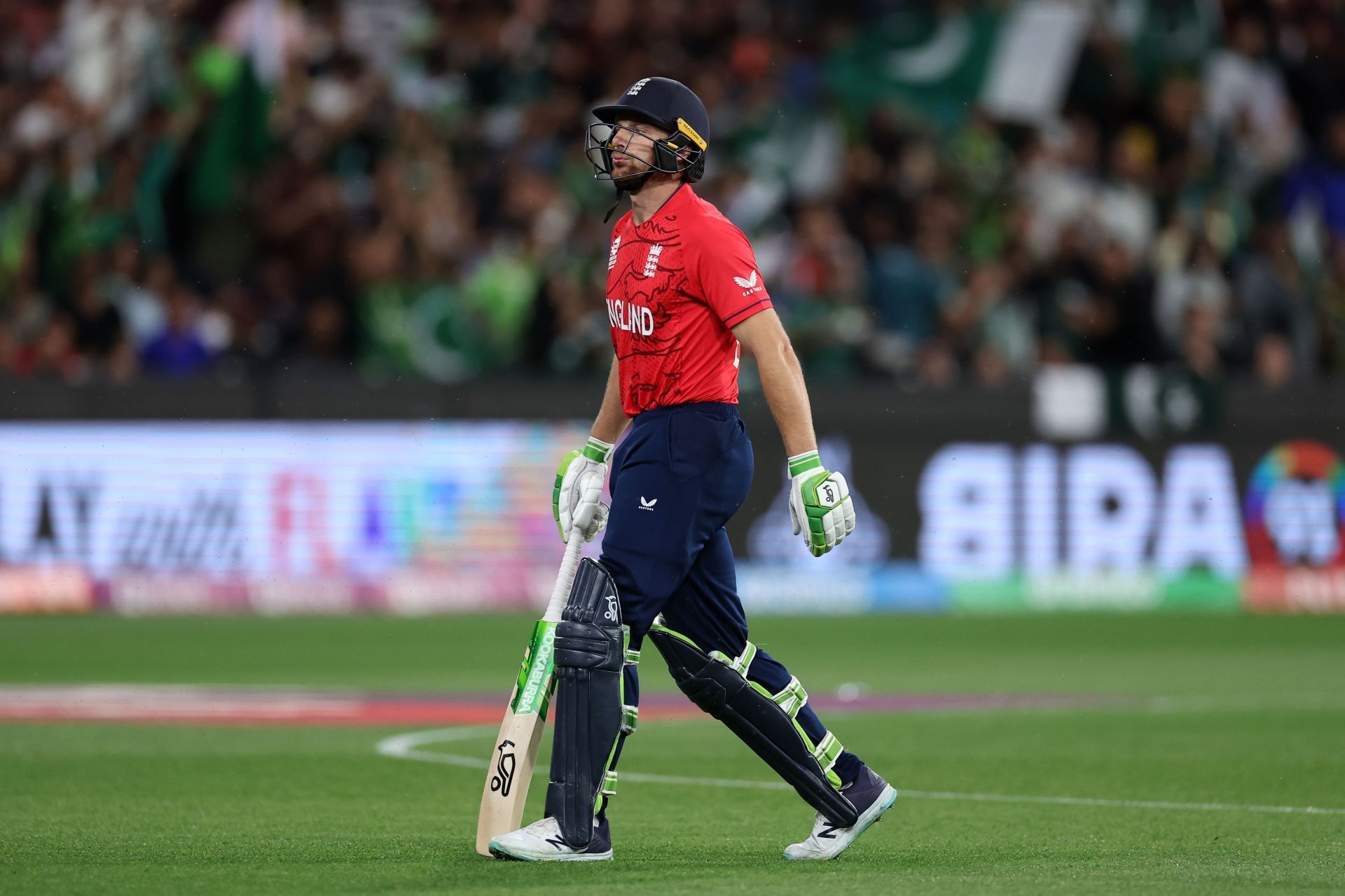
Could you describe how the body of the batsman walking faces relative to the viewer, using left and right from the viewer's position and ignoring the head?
facing the viewer and to the left of the viewer
